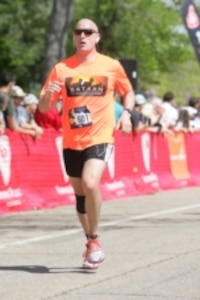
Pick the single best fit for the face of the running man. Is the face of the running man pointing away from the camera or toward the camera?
toward the camera

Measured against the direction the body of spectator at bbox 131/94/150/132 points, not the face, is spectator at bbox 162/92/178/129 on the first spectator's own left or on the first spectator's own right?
on the first spectator's own left

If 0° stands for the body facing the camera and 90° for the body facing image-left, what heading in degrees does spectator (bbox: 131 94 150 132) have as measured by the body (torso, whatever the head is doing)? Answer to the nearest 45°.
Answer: approximately 315°

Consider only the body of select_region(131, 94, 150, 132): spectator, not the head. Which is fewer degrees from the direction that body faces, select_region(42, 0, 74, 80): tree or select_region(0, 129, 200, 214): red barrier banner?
the red barrier banner
